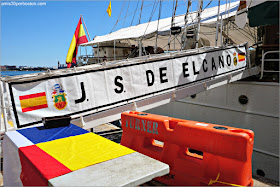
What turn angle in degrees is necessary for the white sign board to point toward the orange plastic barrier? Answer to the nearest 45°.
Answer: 0° — it already faces it

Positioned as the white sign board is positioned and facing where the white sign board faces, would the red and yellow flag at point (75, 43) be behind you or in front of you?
behind

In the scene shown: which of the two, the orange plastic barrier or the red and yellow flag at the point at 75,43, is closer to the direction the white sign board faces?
the orange plastic barrier

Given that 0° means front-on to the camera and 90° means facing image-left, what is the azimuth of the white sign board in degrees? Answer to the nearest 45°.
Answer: approximately 315°
